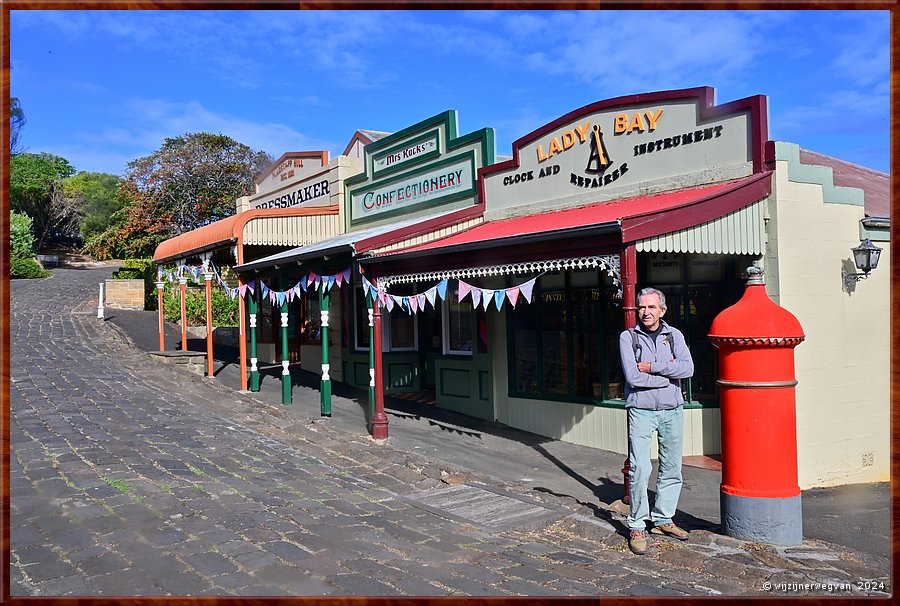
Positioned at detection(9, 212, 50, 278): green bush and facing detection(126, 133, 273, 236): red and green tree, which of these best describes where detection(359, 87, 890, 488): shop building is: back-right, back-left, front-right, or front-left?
front-right

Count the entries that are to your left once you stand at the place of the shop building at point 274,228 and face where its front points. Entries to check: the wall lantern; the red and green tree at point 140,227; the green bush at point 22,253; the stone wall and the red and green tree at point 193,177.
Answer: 1

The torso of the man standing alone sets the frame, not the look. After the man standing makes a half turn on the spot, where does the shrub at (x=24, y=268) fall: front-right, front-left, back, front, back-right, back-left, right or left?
front-left

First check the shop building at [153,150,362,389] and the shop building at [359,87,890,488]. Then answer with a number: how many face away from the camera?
0

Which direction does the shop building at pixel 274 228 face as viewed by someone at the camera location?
facing the viewer and to the left of the viewer

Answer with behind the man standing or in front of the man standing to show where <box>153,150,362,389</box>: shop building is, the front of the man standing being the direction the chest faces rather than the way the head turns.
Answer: behind

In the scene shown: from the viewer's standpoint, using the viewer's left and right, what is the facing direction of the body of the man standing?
facing the viewer

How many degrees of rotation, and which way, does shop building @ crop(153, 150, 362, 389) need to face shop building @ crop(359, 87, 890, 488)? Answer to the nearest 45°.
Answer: approximately 90° to its left

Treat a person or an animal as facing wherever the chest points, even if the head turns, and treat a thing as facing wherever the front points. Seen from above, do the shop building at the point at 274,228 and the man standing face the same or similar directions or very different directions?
same or similar directions

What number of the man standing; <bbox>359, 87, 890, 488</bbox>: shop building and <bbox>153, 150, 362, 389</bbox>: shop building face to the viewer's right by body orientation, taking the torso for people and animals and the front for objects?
0

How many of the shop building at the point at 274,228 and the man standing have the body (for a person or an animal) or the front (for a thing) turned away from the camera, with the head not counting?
0

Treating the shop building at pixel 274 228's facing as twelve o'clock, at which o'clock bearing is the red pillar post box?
The red pillar post box is roughly at 10 o'clock from the shop building.

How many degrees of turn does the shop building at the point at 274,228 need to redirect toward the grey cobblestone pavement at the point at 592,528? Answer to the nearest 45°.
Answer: approximately 45° to its left

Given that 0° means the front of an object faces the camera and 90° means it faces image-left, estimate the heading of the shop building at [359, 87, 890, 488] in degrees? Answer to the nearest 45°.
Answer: approximately 45°

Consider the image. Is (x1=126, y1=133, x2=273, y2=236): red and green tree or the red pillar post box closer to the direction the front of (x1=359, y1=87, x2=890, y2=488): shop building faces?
the red pillar post box

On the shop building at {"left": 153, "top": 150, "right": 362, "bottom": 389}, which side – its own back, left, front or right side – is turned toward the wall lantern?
left

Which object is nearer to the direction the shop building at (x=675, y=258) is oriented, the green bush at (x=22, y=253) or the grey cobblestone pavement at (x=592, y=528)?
the grey cobblestone pavement

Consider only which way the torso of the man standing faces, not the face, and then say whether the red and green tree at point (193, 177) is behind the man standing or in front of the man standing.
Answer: behind
